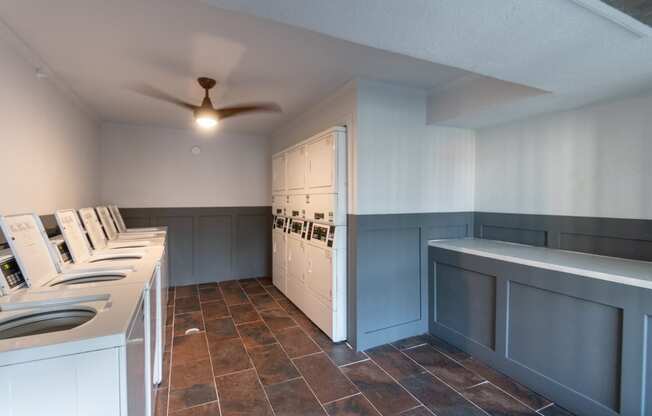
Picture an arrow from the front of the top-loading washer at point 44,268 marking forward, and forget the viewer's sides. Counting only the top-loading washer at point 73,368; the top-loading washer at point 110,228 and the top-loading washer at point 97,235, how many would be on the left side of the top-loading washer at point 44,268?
2

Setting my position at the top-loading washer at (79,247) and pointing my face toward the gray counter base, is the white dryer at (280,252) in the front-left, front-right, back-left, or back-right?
front-left

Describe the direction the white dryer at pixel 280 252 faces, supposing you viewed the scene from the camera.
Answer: facing to the left of the viewer

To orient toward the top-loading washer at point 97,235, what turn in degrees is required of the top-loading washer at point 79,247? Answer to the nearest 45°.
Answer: approximately 90° to its left

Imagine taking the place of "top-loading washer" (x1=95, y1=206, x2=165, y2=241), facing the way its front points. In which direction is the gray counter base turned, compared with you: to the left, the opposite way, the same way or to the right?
the opposite way

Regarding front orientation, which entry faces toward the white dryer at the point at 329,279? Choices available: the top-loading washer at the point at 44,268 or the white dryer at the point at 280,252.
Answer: the top-loading washer

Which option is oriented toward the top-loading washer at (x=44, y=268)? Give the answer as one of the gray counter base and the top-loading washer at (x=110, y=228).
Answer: the gray counter base

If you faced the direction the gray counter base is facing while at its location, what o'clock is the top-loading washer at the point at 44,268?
The top-loading washer is roughly at 12 o'clock from the gray counter base.

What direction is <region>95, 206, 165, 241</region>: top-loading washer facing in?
to the viewer's right

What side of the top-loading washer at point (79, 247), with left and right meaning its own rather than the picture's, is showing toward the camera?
right

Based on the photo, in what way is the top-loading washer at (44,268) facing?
to the viewer's right

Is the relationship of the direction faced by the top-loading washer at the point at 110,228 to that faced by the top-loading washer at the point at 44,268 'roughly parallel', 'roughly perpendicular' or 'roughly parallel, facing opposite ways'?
roughly parallel

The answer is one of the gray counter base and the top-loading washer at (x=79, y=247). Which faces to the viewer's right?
the top-loading washer

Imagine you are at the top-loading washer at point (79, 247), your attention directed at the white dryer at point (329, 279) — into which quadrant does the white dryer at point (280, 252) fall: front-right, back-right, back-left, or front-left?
front-left

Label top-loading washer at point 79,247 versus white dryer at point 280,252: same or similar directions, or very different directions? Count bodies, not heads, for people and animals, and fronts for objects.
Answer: very different directions

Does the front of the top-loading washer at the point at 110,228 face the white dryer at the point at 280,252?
yes
